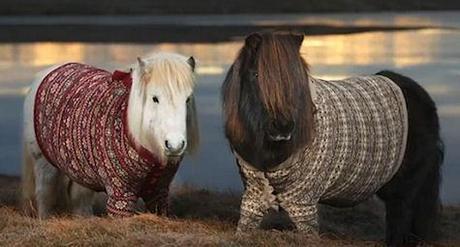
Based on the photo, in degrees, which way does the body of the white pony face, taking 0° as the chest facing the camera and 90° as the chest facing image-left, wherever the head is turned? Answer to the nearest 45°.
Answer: approximately 315°

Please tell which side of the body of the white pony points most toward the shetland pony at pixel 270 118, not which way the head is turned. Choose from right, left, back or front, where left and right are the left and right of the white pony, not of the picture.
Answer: front

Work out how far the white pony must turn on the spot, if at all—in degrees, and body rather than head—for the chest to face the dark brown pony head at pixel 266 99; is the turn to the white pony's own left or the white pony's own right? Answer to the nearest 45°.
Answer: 0° — it already faces it
